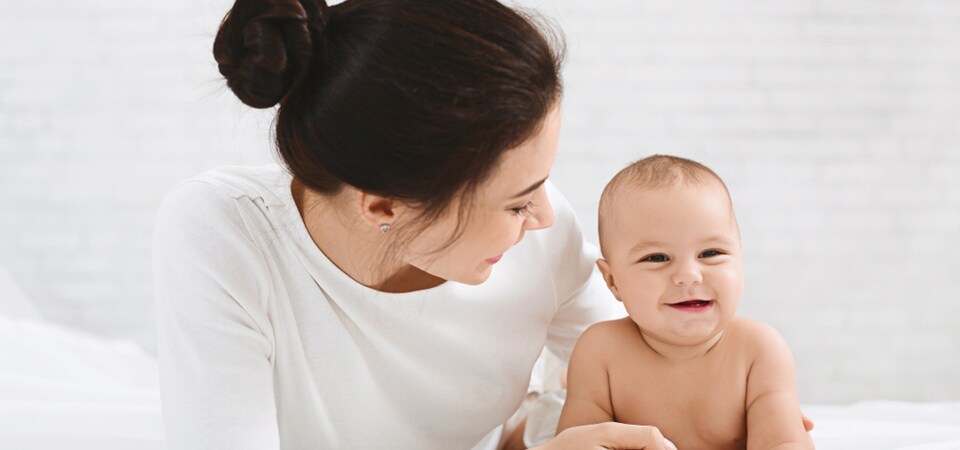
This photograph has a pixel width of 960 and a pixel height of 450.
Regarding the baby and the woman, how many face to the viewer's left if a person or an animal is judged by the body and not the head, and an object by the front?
0

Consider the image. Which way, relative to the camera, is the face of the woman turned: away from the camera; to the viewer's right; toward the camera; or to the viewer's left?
to the viewer's right

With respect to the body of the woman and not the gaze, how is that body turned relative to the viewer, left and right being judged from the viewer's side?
facing the viewer and to the right of the viewer

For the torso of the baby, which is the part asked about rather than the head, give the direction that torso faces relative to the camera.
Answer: toward the camera
